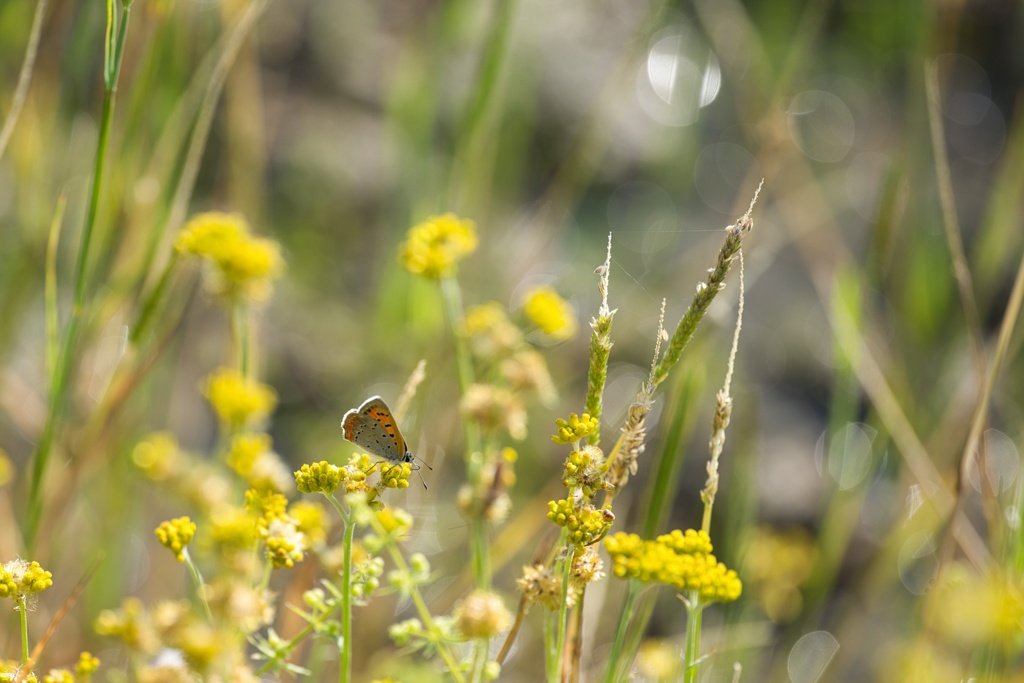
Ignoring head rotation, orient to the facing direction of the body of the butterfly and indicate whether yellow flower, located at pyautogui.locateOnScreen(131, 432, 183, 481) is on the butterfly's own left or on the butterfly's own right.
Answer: on the butterfly's own left

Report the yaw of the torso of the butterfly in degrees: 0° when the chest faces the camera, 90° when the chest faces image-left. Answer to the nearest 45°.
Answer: approximately 270°
